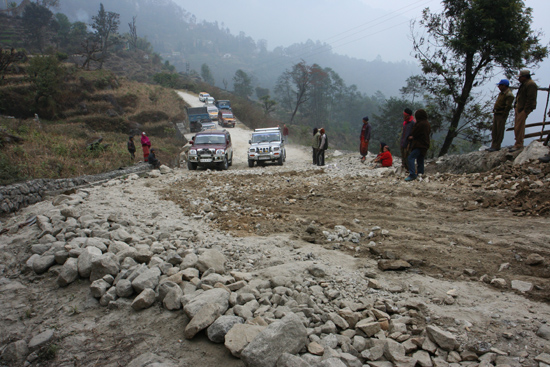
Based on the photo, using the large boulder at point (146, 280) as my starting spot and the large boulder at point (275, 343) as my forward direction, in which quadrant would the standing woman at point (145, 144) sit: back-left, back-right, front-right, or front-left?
back-left

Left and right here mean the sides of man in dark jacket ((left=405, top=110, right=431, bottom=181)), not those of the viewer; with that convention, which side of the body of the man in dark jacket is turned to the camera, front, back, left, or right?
left

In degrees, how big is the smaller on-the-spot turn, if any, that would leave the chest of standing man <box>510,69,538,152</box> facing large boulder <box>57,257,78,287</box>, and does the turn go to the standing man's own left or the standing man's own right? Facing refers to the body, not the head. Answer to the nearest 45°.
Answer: approximately 45° to the standing man's own left

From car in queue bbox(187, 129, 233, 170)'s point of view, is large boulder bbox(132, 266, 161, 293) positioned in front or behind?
in front

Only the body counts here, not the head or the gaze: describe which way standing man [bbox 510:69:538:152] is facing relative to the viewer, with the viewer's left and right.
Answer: facing to the left of the viewer

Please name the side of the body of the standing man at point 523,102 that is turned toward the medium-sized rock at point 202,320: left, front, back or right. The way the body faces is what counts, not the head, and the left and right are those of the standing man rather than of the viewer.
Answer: left

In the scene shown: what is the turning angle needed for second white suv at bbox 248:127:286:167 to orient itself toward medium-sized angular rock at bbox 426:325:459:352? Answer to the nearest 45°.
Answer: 0° — it already faces it

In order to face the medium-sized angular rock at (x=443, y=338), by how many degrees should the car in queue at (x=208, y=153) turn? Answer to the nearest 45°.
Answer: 0° — it already faces it

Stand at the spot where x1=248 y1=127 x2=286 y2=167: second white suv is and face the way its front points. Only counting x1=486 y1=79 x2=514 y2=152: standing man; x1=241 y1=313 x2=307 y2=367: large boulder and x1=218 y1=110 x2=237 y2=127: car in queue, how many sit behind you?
1

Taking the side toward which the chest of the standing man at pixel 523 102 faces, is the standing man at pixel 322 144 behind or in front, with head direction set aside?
in front

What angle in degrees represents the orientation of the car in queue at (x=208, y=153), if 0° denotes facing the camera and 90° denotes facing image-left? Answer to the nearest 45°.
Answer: approximately 0°
